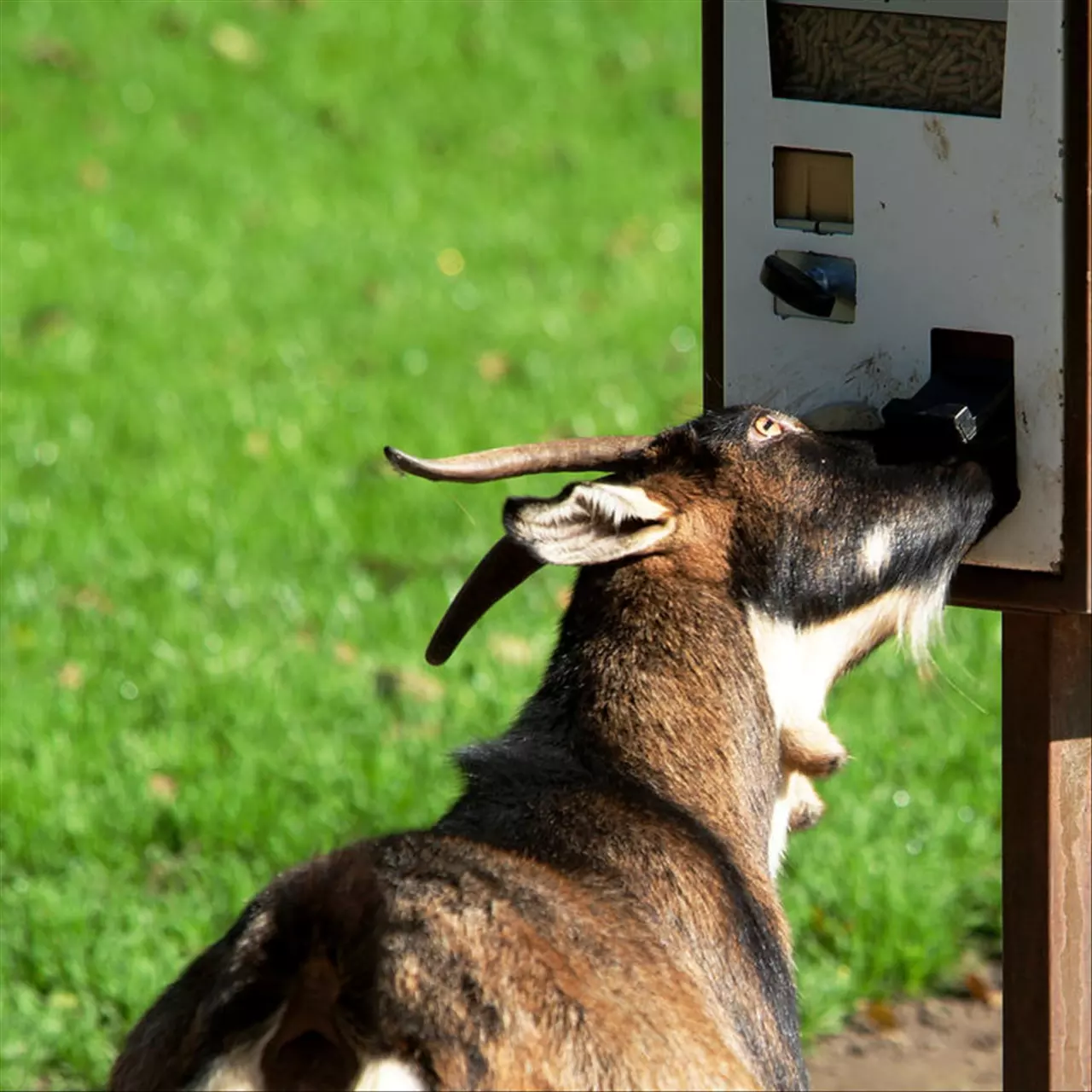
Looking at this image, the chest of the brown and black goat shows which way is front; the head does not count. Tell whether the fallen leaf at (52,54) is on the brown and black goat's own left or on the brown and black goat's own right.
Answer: on the brown and black goat's own left

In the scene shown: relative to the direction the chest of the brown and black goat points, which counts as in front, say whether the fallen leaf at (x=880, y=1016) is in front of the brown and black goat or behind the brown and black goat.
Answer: in front

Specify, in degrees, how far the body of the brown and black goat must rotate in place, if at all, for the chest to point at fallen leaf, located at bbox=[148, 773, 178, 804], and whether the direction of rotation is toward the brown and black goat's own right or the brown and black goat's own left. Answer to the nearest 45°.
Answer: approximately 90° to the brown and black goat's own left

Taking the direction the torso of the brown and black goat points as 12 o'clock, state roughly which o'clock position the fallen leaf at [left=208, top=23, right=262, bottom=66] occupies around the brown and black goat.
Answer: The fallen leaf is roughly at 10 o'clock from the brown and black goat.

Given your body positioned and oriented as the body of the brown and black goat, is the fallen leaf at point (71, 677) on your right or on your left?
on your left

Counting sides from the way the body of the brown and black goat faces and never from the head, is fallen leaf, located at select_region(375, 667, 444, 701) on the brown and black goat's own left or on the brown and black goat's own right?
on the brown and black goat's own left

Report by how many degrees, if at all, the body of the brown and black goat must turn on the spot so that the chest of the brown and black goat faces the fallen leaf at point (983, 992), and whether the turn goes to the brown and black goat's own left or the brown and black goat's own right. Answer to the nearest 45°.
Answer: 0° — it already faces it

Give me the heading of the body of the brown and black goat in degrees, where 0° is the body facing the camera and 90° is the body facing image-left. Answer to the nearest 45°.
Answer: approximately 225°

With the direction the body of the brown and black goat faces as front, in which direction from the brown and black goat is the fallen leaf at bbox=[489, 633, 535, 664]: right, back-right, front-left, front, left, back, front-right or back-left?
front-left
